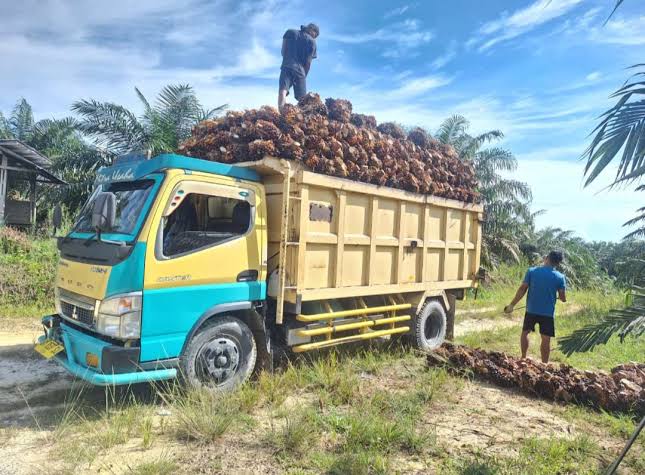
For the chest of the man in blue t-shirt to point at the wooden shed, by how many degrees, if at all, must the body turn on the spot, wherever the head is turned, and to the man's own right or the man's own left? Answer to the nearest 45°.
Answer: approximately 90° to the man's own left

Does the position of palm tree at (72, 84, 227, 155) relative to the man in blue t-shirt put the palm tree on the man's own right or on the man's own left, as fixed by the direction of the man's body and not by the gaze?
on the man's own left

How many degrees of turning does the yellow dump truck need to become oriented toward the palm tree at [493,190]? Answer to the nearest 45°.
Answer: approximately 180°

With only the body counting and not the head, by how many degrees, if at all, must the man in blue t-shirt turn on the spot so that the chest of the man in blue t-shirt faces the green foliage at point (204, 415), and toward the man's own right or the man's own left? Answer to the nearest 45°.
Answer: approximately 135° to the man's own left

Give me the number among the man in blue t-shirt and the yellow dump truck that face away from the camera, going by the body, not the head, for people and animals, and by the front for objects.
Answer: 1

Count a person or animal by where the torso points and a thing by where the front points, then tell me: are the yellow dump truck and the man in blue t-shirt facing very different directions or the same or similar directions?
very different directions

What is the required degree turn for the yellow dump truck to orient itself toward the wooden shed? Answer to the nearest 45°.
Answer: approximately 90° to its right

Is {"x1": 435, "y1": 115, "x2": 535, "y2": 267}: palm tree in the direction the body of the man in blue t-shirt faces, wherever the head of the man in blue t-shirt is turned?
yes

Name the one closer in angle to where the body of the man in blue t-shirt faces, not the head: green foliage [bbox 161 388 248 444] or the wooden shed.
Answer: the wooden shed

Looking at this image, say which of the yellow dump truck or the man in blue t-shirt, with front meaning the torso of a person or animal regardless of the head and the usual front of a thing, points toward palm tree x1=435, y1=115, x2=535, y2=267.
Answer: the man in blue t-shirt

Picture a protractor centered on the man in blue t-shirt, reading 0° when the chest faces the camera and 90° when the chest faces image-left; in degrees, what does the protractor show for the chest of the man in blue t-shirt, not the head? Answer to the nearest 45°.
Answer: approximately 180°

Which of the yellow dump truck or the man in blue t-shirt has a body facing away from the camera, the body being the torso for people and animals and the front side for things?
the man in blue t-shirt
